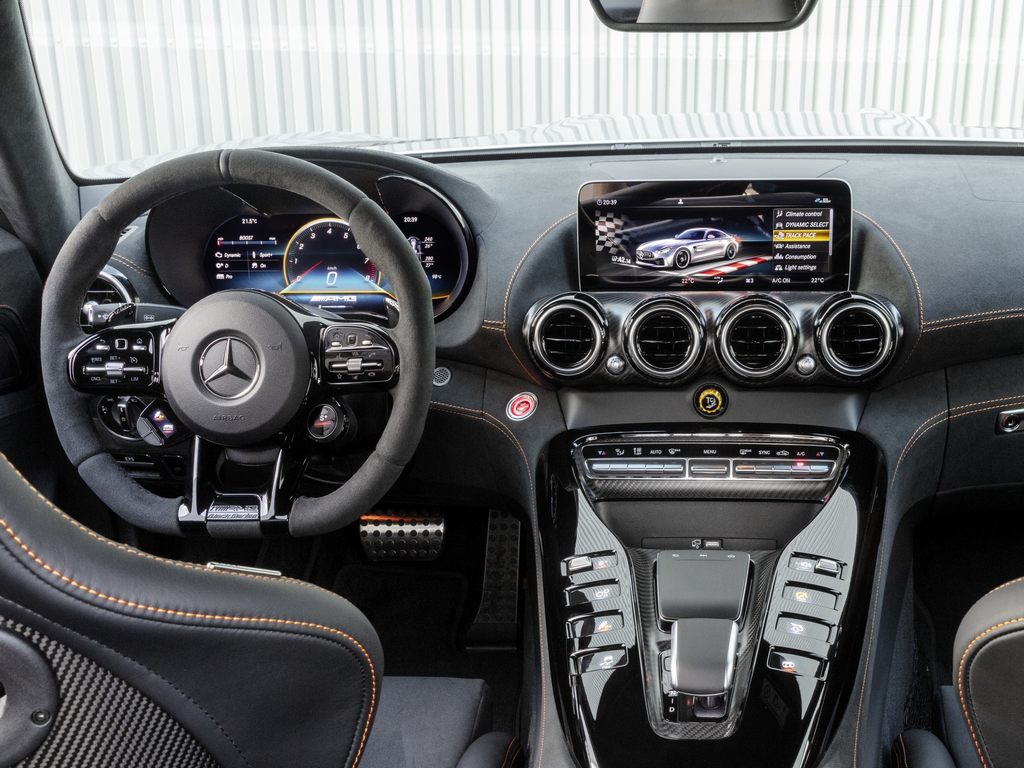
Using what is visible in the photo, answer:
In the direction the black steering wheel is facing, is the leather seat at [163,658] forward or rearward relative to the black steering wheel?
forward

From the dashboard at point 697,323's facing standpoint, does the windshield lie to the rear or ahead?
to the rear

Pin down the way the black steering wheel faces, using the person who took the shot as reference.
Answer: facing the viewer

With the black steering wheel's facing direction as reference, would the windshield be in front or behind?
behind

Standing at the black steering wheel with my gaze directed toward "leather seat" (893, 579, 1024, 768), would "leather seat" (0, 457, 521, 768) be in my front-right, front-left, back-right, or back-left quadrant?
front-right

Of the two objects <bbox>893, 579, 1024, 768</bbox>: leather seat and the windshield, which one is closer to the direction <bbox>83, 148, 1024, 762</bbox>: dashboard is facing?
the leather seat

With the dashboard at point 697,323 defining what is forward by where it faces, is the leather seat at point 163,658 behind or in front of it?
in front

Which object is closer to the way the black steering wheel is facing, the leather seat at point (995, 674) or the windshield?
the leather seat

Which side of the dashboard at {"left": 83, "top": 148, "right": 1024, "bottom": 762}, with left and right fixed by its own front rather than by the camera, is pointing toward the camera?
front

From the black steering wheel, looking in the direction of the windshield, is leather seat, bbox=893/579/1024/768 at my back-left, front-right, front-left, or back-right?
back-right

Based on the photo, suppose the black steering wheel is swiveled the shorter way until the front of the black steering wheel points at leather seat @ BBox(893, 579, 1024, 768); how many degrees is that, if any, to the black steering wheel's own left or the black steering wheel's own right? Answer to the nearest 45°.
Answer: approximately 45° to the black steering wheel's own left

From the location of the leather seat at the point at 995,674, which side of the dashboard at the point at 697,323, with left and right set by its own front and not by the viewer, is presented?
front
